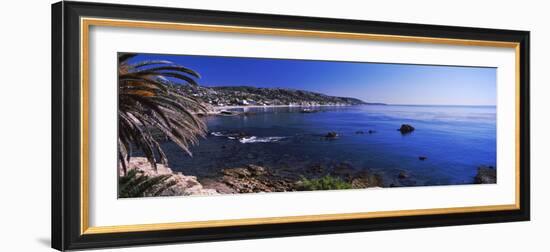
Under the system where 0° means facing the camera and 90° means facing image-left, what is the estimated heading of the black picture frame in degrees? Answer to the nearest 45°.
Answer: approximately 315°
